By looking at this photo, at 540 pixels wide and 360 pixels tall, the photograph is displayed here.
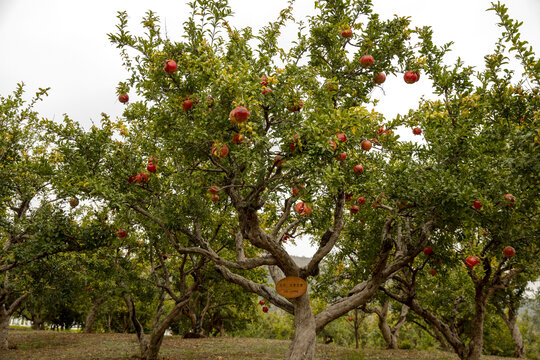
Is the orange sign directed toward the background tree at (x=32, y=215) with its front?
no

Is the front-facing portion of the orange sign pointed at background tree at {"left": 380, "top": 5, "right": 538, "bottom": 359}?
no

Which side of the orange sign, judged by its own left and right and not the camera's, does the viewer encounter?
front
